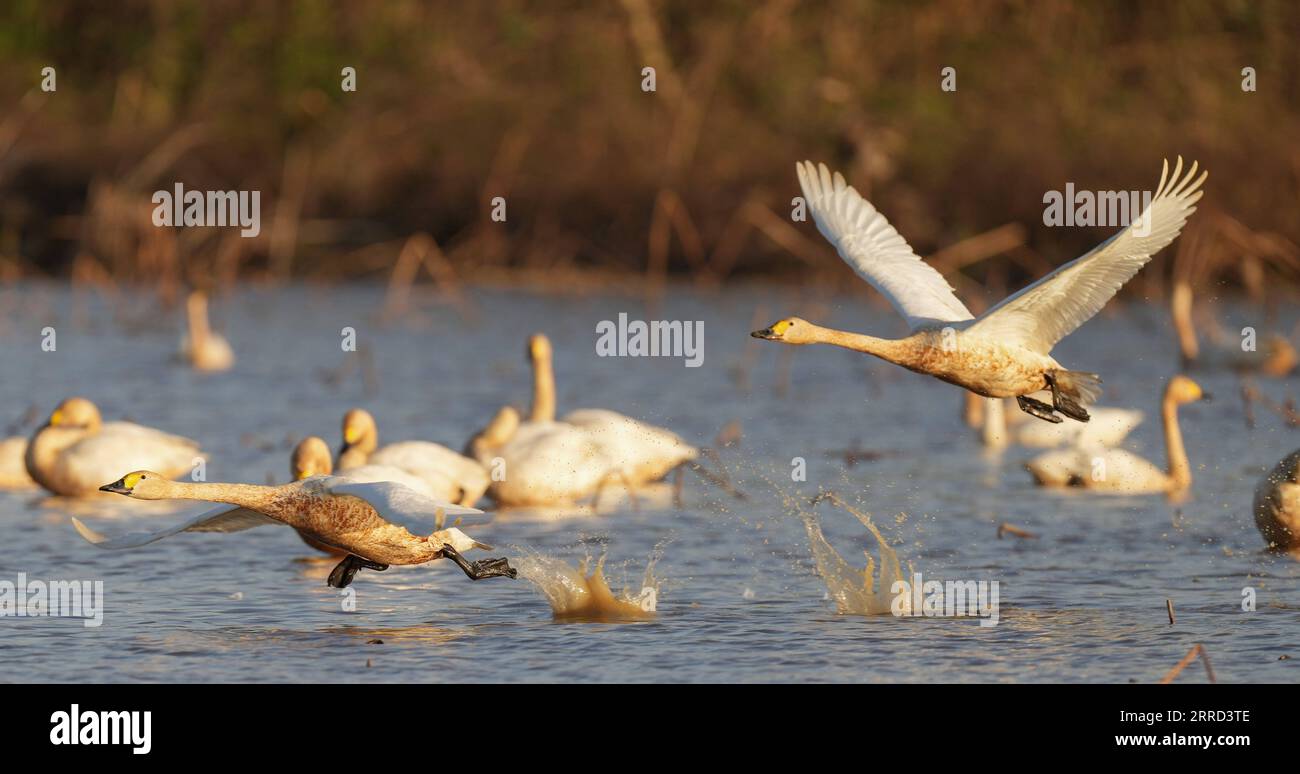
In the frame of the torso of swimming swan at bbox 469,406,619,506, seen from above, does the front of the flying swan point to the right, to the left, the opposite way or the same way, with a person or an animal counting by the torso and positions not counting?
the same way

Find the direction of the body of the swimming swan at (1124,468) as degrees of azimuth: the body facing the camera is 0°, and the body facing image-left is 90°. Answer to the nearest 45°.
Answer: approximately 270°

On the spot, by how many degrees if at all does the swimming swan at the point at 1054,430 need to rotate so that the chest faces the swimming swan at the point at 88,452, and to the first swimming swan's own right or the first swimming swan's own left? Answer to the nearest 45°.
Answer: approximately 45° to the first swimming swan's own left

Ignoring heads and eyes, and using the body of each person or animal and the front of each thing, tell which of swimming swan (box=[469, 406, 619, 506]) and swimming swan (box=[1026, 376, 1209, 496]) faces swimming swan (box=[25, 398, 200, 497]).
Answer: swimming swan (box=[469, 406, 619, 506])

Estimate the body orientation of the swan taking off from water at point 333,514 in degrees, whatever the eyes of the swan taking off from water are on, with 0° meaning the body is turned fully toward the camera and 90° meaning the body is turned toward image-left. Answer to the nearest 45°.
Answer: approximately 90°

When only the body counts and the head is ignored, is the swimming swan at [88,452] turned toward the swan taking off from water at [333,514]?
no

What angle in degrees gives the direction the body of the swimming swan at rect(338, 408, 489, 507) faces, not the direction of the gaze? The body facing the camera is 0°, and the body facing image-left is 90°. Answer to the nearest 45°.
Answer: approximately 90°

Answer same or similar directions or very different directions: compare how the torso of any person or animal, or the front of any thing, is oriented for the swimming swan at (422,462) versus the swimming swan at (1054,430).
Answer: same or similar directions

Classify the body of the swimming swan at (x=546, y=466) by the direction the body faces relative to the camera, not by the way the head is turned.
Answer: to the viewer's left

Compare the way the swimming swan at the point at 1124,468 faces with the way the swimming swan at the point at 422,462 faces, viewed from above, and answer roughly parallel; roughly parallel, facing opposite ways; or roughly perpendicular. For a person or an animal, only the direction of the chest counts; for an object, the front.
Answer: roughly parallel, facing opposite ways

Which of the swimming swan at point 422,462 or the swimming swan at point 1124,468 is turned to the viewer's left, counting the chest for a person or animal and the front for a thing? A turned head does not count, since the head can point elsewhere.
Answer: the swimming swan at point 422,462

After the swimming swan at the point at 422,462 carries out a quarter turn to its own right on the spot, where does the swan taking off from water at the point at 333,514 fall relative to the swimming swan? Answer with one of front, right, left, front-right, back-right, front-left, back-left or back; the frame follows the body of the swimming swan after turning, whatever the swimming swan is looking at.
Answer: back

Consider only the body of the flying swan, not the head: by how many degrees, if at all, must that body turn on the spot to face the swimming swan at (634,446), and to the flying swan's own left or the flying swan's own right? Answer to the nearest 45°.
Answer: approximately 45° to the flying swan's own right

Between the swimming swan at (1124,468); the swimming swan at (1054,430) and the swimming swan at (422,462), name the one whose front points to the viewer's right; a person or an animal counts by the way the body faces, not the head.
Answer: the swimming swan at (1124,468)

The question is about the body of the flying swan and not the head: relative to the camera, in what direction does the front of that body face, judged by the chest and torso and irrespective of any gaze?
to the viewer's left

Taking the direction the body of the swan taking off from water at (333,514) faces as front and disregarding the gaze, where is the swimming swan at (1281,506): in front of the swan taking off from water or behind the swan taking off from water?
behind
